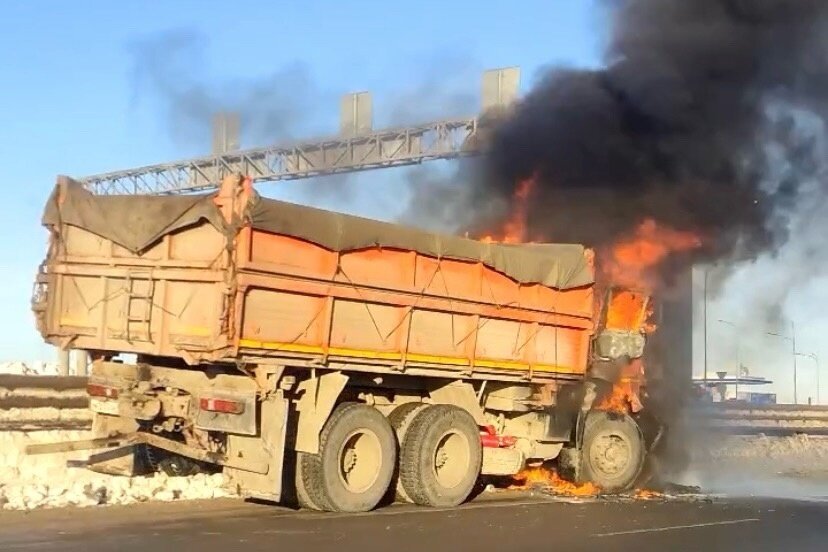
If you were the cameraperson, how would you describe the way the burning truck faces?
facing away from the viewer and to the right of the viewer

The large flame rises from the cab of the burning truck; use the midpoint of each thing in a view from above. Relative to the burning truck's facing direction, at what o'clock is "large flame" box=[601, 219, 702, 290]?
The large flame is roughly at 12 o'clock from the burning truck.

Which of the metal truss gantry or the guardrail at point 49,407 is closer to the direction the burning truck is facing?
the metal truss gantry

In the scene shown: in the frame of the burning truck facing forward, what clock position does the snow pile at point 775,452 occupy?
The snow pile is roughly at 12 o'clock from the burning truck.

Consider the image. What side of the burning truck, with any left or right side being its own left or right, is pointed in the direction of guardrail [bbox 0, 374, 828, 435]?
left

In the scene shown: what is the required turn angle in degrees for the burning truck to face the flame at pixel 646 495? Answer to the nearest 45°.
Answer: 0° — it already faces it

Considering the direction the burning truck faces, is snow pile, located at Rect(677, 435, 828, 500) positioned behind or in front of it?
in front

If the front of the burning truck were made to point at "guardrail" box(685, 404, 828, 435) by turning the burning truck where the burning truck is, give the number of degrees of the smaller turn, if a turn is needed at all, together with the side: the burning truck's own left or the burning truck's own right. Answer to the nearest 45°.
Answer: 0° — it already faces it

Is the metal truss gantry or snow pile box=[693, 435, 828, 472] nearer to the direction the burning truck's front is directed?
the snow pile
